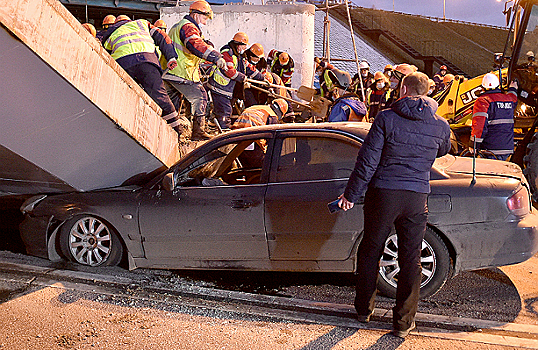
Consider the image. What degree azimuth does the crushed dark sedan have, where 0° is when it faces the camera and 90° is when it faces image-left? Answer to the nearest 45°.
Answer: approximately 90°

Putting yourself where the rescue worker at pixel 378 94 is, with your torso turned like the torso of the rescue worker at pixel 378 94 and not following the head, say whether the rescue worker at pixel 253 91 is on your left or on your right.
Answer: on your right

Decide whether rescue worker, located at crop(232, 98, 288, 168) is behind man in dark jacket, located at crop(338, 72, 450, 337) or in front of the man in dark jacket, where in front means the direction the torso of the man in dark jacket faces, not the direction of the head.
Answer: in front

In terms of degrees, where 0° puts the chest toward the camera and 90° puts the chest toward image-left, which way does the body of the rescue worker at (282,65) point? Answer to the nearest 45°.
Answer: approximately 45°

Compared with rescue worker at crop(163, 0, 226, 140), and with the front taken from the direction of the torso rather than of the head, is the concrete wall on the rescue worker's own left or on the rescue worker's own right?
on the rescue worker's own left

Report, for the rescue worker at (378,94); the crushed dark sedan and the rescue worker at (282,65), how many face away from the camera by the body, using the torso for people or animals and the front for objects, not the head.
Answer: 0

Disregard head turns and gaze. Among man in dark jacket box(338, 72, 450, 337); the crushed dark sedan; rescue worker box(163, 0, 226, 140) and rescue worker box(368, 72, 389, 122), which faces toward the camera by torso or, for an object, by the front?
rescue worker box(368, 72, 389, 122)

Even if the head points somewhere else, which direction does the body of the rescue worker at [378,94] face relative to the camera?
toward the camera

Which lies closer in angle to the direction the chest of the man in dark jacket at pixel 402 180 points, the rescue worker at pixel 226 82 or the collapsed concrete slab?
the rescue worker

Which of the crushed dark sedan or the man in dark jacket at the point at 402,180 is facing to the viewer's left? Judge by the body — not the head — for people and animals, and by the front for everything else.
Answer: the crushed dark sedan
